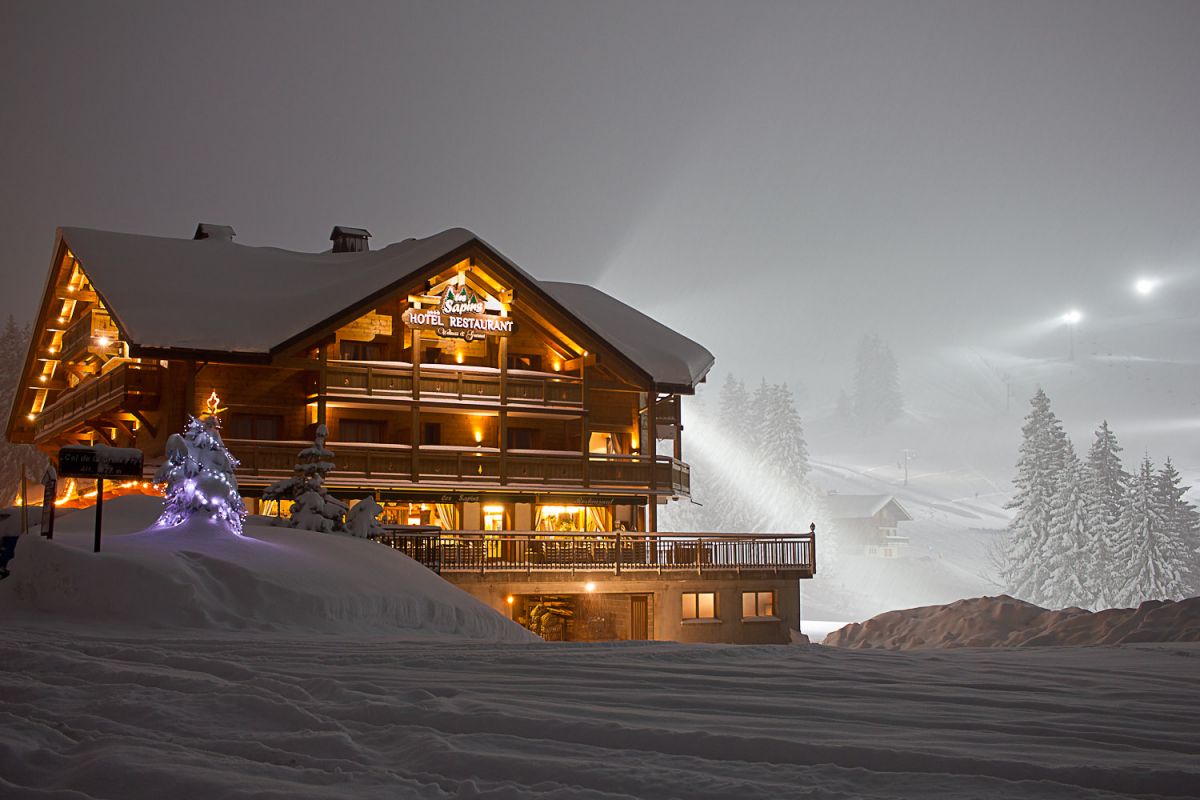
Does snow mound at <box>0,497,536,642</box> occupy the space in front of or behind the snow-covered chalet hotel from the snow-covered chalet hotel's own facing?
in front

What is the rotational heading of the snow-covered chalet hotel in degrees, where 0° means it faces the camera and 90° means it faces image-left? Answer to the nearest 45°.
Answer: approximately 0°

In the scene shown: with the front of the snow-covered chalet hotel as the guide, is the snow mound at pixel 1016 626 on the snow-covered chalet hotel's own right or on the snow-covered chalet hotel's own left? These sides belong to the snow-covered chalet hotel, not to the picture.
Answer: on the snow-covered chalet hotel's own left
